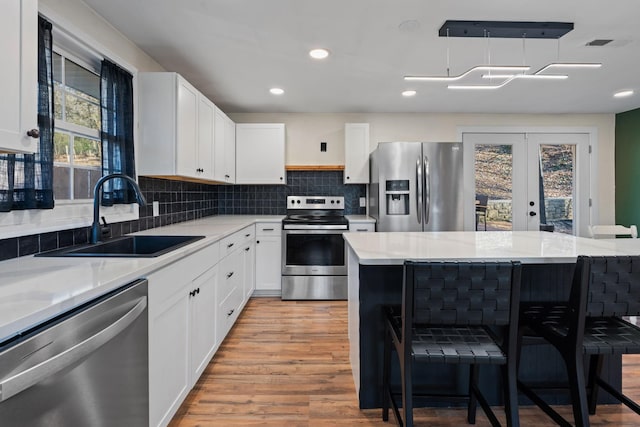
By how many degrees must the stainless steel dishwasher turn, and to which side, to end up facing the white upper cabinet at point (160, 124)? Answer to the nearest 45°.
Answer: approximately 135° to its left

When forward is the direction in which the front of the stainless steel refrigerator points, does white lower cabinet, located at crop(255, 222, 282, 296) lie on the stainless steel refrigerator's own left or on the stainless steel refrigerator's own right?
on the stainless steel refrigerator's own right

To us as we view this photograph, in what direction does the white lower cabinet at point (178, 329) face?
facing the viewer and to the right of the viewer

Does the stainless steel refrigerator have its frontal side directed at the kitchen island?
yes

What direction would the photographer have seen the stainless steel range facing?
facing the viewer

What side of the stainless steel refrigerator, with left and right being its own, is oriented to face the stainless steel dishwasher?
front

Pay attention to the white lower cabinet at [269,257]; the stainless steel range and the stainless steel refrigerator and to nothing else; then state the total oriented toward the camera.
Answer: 3

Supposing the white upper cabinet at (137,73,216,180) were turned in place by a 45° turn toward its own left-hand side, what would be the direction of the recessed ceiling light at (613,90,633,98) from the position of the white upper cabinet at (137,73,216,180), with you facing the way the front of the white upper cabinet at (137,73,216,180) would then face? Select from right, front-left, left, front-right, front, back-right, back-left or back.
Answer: front

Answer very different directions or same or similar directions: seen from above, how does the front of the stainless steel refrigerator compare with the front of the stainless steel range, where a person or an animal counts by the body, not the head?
same or similar directions

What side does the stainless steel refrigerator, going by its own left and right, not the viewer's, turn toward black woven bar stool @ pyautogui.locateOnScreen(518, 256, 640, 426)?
front

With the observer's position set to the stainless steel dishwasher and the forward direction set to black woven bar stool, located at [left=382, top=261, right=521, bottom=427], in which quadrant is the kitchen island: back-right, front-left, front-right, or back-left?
front-left

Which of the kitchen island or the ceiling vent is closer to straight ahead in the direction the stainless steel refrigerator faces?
the kitchen island

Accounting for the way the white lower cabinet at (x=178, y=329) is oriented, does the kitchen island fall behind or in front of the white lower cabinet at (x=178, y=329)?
in front

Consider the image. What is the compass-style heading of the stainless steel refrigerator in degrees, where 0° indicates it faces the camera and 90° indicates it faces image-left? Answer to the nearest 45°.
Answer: approximately 0°

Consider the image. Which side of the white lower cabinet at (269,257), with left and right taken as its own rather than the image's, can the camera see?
front

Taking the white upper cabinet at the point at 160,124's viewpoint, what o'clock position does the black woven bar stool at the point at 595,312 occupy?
The black woven bar stool is roughly at 12 o'clock from the white upper cabinet.

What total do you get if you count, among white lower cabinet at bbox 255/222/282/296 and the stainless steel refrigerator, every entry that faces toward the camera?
2
